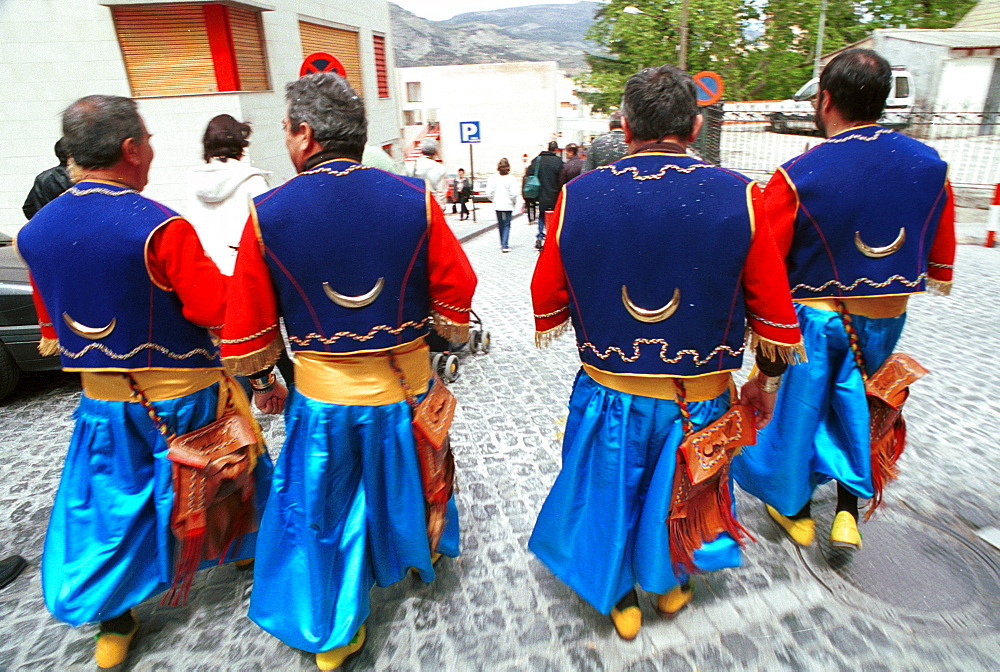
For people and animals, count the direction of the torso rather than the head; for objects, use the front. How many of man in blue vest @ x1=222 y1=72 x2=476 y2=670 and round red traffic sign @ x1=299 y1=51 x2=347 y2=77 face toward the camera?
1

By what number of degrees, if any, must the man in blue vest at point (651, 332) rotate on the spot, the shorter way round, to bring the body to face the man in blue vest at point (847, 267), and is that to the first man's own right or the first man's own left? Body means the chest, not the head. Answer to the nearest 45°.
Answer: approximately 45° to the first man's own right

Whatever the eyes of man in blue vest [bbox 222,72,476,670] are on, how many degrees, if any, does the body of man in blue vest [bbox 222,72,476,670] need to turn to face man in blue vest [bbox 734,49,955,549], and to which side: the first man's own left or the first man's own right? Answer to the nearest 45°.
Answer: approximately 90° to the first man's own right

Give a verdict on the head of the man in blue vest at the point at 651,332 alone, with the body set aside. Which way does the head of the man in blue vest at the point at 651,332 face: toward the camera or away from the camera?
away from the camera

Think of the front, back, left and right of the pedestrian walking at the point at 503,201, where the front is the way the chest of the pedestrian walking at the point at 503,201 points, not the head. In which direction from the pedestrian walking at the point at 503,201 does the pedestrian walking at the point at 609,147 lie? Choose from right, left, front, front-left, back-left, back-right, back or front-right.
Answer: back

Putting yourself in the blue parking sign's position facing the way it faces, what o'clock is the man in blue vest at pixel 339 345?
The man in blue vest is roughly at 12 o'clock from the blue parking sign.

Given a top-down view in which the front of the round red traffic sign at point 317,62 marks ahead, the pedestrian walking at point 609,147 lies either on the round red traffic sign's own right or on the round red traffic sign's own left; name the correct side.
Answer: on the round red traffic sign's own left

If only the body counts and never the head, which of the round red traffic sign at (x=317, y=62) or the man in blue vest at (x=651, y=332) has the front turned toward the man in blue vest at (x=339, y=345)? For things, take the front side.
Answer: the round red traffic sign

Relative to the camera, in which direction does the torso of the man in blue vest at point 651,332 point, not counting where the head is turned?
away from the camera

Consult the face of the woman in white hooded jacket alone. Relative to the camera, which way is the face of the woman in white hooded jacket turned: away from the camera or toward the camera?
away from the camera

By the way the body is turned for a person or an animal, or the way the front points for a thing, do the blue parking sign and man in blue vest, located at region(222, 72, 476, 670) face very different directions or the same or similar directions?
very different directions

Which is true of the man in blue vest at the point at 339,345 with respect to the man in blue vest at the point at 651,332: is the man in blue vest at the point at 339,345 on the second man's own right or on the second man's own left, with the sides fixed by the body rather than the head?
on the second man's own left

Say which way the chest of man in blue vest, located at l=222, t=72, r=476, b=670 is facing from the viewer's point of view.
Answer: away from the camera
